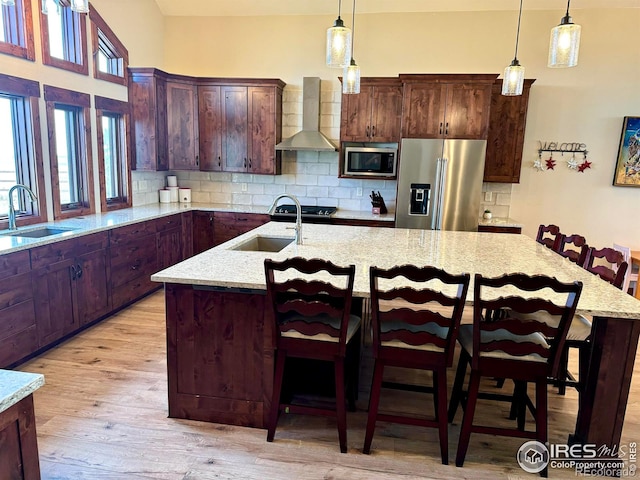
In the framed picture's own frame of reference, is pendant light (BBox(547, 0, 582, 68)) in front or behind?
in front

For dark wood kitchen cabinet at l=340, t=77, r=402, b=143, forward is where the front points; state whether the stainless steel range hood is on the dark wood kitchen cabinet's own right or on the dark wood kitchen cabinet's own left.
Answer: on the dark wood kitchen cabinet's own right

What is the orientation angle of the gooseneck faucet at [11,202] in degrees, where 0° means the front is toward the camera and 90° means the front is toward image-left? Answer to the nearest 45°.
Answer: approximately 270°

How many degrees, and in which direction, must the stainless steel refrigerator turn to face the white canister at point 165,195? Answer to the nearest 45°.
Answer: approximately 90° to its right

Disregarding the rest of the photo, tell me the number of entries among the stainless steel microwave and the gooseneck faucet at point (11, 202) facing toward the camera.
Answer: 1

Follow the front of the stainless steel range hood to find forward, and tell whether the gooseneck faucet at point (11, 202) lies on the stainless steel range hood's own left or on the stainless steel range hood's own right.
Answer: on the stainless steel range hood's own right

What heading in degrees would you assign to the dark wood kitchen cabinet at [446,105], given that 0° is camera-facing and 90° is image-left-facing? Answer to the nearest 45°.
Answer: approximately 0°

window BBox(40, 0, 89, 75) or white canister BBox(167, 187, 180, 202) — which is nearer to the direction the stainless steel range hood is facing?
the window

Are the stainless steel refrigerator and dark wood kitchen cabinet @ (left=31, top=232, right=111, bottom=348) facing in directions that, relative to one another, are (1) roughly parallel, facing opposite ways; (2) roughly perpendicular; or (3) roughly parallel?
roughly perpendicular

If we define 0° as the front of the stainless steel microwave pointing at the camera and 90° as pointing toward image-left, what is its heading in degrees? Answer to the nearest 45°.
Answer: approximately 0°

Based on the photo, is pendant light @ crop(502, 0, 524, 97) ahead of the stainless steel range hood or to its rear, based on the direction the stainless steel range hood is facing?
ahead

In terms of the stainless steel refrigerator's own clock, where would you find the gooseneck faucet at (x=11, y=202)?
The gooseneck faucet is roughly at 2 o'clock from the stainless steel refrigerator.

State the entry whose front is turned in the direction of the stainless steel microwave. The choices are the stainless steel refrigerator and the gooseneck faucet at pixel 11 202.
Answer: the gooseneck faucet
